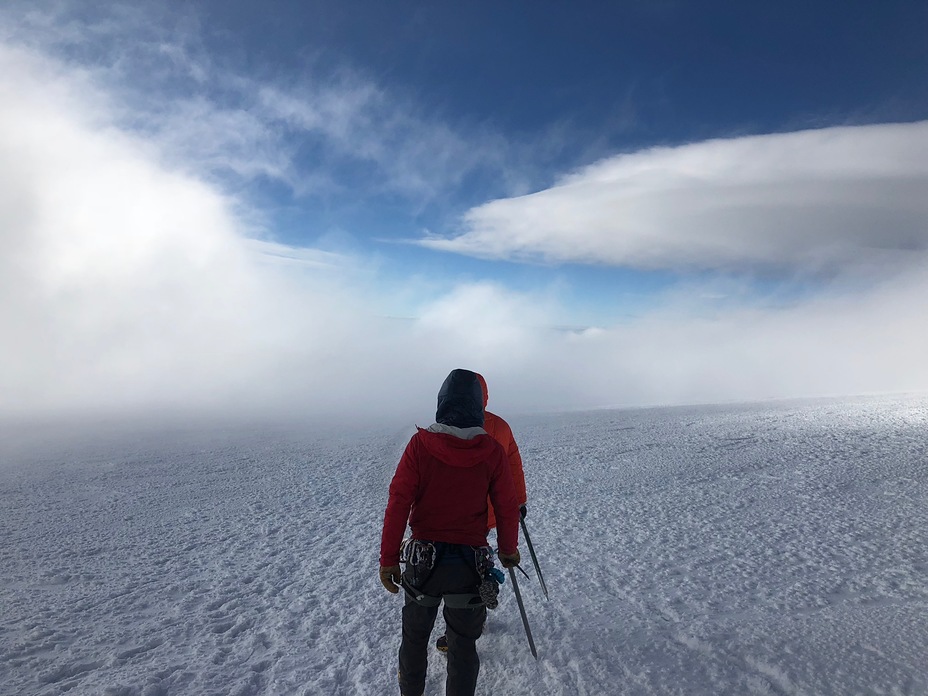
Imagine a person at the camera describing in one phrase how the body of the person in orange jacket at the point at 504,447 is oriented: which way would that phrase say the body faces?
away from the camera

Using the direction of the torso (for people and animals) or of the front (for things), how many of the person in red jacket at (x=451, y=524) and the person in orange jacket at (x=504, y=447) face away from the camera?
2

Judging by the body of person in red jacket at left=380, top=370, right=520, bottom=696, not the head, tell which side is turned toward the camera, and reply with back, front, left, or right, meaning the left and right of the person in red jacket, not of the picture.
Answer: back

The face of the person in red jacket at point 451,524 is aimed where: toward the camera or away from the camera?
away from the camera

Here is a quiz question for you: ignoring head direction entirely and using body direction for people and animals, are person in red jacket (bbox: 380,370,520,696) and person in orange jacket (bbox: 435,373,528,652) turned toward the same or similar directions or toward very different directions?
same or similar directions

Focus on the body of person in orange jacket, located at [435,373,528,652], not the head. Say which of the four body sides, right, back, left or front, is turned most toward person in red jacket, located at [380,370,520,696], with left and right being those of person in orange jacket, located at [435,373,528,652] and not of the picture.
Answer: back

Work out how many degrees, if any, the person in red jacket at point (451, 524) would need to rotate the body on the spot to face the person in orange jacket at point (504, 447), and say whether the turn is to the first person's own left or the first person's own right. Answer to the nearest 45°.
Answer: approximately 45° to the first person's own right
